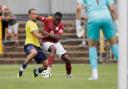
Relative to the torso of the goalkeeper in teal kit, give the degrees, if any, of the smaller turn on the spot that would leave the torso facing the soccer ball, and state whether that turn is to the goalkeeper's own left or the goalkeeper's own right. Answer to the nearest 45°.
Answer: approximately 45° to the goalkeeper's own left

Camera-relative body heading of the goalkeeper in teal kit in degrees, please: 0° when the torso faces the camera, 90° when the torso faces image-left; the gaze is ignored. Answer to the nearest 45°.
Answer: approximately 180°
